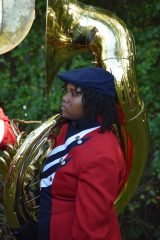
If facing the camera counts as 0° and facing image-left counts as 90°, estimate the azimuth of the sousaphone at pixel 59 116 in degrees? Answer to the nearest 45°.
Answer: approximately 90°
